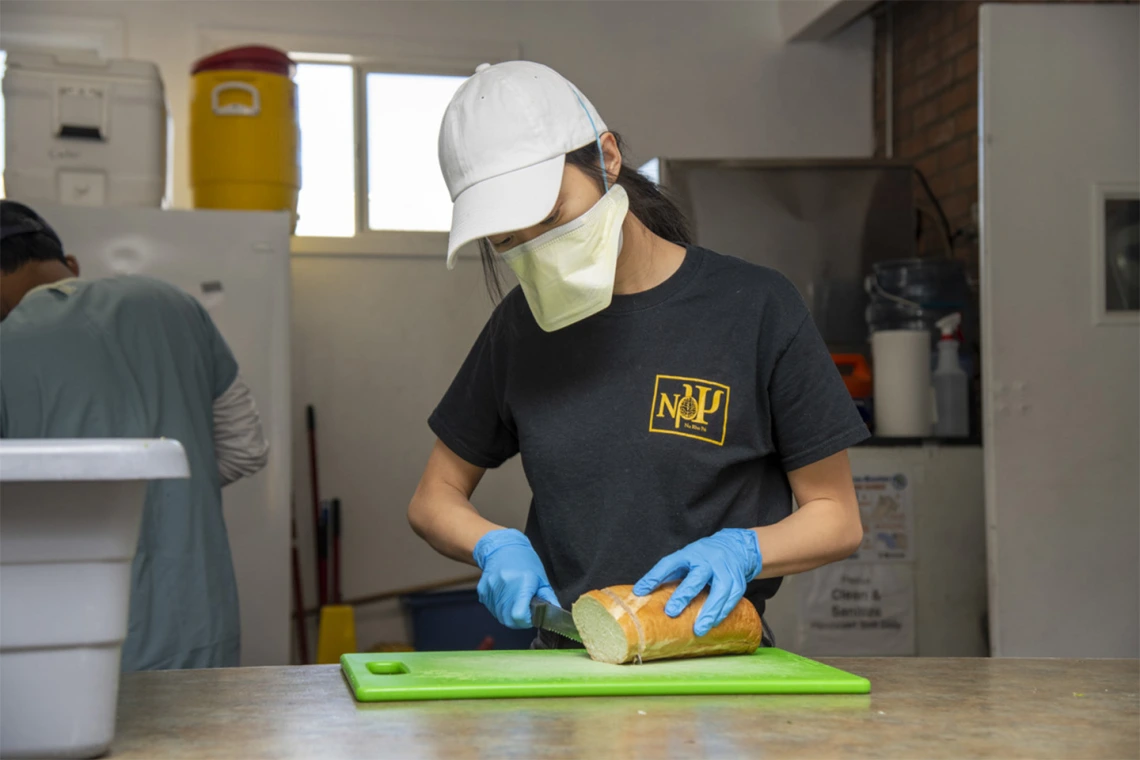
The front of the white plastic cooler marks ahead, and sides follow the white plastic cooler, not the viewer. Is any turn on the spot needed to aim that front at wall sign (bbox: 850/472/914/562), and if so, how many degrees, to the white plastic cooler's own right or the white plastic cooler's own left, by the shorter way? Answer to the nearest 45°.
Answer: approximately 45° to the white plastic cooler's own left

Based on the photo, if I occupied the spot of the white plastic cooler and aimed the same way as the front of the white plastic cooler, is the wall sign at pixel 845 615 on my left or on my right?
on my left

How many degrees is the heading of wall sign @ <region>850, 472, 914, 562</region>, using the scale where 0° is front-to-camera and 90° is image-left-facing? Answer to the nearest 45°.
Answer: approximately 0°

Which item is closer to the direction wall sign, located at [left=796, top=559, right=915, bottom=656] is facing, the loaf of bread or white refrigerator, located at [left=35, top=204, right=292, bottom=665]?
the loaf of bread

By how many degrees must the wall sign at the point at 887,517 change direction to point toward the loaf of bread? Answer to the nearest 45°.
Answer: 0° — it already faces it

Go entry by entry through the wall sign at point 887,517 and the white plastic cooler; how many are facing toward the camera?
2

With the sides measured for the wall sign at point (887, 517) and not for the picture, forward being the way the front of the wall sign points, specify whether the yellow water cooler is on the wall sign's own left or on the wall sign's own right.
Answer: on the wall sign's own right

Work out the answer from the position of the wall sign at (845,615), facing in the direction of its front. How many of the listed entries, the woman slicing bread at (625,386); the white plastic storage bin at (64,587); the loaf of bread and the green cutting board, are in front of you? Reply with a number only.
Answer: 4

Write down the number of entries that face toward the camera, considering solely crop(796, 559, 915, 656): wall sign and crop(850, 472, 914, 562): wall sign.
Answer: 2

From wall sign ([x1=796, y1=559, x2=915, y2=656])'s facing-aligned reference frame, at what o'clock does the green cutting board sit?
The green cutting board is roughly at 12 o'clock from the wall sign.

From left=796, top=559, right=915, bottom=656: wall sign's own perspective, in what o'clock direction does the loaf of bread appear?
The loaf of bread is roughly at 12 o'clock from the wall sign.
